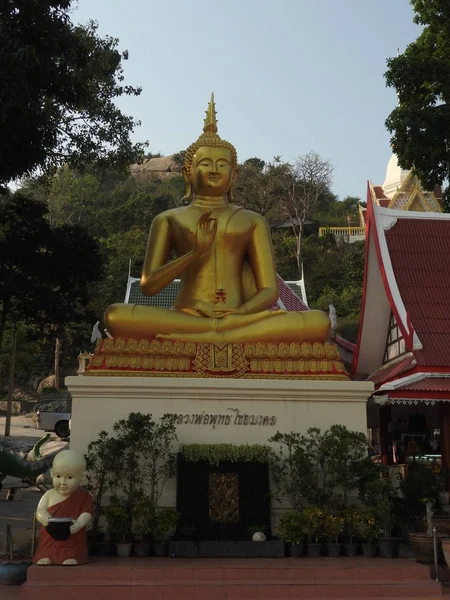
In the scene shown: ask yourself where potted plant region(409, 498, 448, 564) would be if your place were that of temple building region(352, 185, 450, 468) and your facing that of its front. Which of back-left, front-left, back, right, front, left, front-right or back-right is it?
front-left

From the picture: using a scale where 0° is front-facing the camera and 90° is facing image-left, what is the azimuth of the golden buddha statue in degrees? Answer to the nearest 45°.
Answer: approximately 0°

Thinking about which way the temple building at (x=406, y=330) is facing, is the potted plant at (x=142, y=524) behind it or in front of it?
in front

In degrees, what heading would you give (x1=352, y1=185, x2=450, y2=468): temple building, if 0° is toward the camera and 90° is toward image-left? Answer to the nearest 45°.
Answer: approximately 45°

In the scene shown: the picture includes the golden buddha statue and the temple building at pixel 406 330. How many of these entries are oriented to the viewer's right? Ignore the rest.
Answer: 0

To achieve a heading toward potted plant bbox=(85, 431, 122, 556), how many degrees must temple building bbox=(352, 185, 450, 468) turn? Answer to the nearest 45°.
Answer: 0° — it already faces it

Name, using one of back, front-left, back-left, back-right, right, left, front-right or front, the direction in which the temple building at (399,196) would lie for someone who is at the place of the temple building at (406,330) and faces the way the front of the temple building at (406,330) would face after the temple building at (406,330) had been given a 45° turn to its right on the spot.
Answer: right

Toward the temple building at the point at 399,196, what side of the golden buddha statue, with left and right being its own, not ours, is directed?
back

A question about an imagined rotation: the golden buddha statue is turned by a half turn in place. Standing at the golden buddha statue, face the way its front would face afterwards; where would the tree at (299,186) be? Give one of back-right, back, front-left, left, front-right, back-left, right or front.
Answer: front
